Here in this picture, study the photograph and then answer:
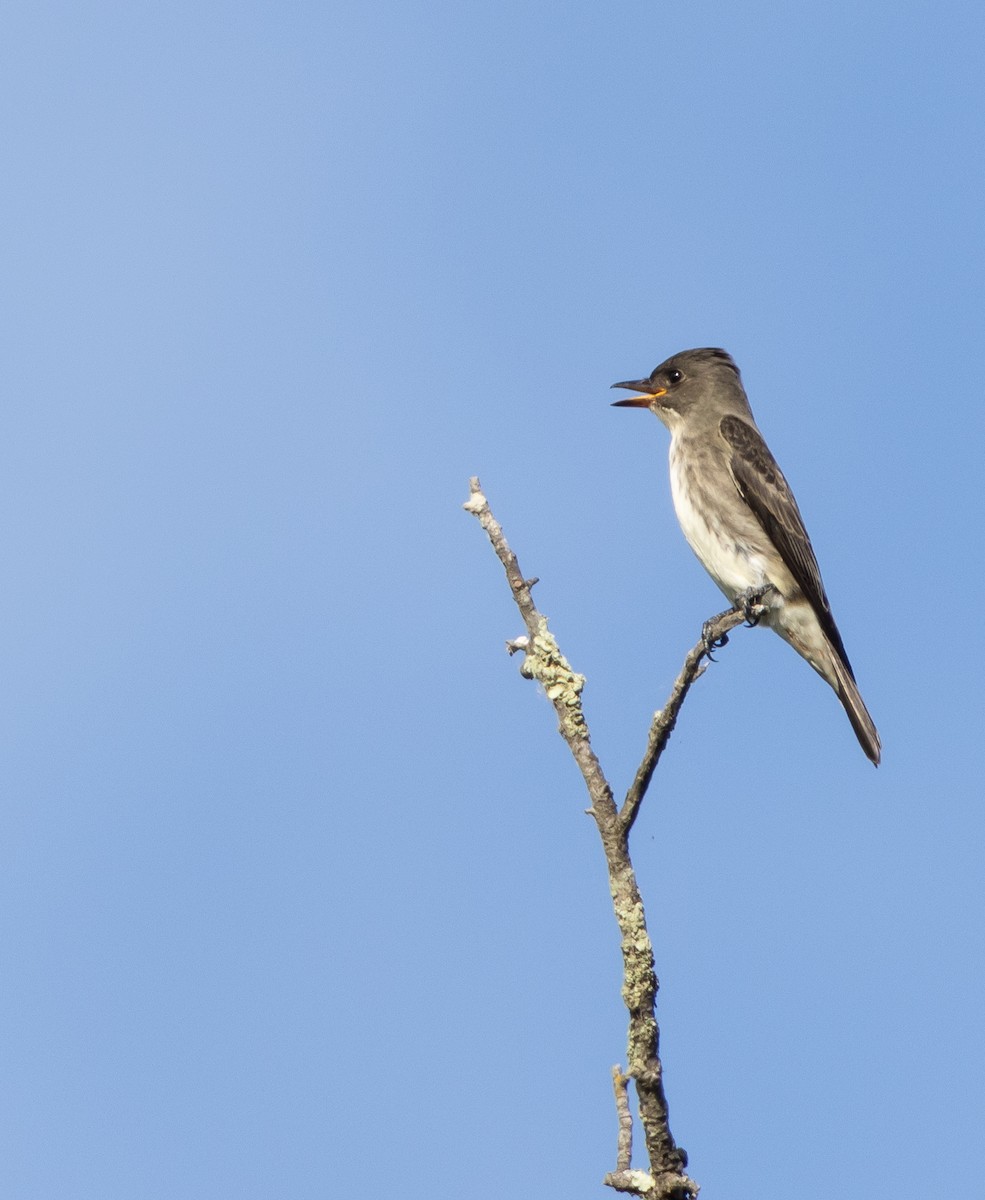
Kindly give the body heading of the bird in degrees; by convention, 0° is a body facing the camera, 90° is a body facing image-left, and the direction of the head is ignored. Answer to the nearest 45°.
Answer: approximately 90°
